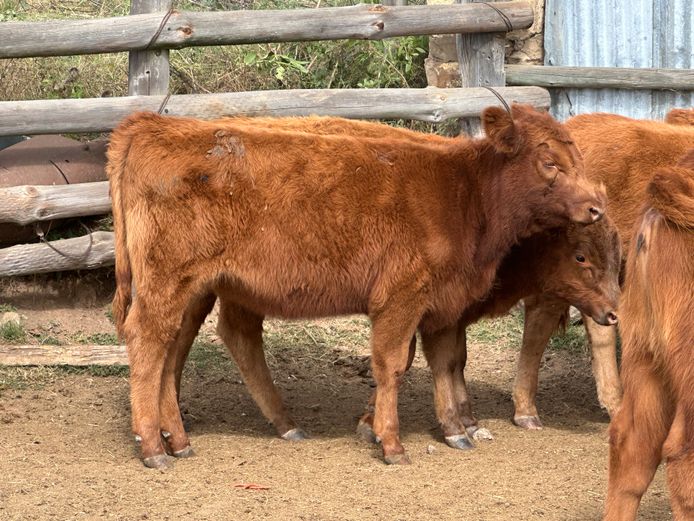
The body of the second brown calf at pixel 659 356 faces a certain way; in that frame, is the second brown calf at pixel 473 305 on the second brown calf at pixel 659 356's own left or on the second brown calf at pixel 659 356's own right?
on the second brown calf at pixel 659 356's own left

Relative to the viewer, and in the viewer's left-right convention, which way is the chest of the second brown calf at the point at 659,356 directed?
facing away from the viewer and to the right of the viewer

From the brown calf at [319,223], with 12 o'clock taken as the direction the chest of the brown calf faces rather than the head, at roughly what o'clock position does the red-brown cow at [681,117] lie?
The red-brown cow is roughly at 11 o'clock from the brown calf.

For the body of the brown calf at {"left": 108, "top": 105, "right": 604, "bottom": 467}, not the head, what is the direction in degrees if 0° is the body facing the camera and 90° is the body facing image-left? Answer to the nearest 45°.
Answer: approximately 270°

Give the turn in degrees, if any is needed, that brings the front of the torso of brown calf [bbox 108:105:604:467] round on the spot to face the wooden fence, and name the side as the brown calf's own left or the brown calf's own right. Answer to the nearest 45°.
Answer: approximately 135° to the brown calf's own left

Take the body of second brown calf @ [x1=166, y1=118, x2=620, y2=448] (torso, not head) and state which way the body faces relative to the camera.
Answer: to the viewer's right

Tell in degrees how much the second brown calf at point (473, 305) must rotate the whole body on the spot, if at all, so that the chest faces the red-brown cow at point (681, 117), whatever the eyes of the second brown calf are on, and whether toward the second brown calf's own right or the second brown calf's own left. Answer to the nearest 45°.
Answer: approximately 45° to the second brown calf's own left
